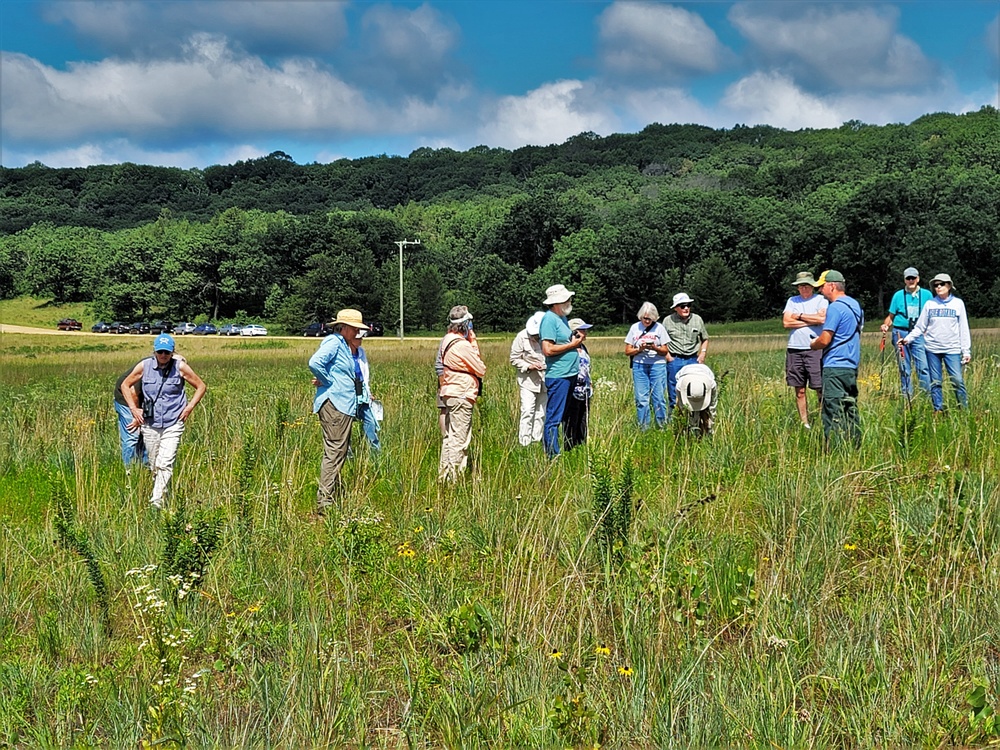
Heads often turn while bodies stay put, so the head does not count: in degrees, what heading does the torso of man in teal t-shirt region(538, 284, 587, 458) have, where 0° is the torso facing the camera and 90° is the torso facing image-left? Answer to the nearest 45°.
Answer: approximately 270°

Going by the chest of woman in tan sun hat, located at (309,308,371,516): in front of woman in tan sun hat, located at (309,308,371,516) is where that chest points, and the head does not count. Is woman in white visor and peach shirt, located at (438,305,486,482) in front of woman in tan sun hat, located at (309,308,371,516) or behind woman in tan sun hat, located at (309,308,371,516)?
in front

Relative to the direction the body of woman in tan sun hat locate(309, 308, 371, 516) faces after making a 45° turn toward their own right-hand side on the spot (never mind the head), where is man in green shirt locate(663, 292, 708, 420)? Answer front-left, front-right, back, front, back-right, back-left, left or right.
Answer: left

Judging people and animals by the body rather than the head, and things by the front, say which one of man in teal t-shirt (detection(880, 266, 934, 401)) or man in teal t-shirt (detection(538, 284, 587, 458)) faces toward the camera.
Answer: man in teal t-shirt (detection(880, 266, 934, 401))

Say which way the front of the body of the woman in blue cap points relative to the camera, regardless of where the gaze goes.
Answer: toward the camera

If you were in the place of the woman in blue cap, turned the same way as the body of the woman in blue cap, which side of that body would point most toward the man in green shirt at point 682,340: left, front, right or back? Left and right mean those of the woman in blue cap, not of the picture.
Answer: left

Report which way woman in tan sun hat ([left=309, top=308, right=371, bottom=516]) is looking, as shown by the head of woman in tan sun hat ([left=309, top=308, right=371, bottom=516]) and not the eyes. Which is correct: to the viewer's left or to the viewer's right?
to the viewer's right

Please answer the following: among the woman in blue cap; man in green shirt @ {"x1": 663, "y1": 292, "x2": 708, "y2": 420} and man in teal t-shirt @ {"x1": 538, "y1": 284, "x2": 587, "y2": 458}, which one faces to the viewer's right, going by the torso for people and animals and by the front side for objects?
the man in teal t-shirt

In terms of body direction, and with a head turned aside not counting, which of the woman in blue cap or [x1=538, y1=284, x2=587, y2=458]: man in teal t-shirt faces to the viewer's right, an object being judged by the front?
the man in teal t-shirt

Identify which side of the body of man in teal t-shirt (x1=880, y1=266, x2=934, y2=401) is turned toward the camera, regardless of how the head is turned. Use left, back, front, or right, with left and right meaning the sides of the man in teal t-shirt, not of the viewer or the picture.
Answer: front

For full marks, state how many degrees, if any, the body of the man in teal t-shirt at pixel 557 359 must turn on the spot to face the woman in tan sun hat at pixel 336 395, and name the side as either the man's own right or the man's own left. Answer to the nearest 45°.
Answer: approximately 135° to the man's own right

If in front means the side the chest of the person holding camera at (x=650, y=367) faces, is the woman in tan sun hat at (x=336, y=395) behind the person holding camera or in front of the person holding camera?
in front

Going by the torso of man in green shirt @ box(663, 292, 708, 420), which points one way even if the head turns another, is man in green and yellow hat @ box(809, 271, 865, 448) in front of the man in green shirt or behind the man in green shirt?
in front

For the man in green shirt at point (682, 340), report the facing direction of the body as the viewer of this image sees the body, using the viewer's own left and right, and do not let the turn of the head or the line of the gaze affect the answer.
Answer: facing the viewer

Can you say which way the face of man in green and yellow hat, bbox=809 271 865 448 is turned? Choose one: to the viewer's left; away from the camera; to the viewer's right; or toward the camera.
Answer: to the viewer's left

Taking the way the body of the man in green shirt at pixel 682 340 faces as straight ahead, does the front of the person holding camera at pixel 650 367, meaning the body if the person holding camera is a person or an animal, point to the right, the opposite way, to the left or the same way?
the same way

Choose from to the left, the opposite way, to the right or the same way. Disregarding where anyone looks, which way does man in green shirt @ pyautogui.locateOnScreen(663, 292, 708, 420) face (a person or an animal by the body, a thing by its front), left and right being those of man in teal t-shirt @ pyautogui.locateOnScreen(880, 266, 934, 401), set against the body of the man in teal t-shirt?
the same way
